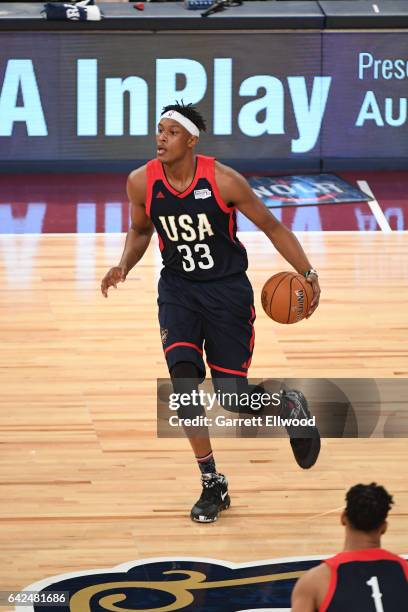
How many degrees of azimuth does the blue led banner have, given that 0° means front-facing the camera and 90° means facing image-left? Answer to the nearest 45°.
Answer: approximately 0°

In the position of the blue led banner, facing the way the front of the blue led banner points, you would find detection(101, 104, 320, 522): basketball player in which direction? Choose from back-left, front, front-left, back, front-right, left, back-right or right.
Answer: front

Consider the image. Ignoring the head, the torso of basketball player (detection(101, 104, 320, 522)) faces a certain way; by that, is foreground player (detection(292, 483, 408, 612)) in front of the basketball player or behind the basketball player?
in front

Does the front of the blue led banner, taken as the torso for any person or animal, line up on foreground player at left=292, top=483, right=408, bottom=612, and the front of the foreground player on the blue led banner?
yes

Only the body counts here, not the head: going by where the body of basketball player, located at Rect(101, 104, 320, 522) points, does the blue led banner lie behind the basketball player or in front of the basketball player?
behind

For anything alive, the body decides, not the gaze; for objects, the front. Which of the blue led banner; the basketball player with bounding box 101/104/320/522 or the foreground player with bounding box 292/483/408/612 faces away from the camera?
the foreground player

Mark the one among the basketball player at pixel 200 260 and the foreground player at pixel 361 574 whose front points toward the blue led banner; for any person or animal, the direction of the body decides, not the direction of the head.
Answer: the foreground player

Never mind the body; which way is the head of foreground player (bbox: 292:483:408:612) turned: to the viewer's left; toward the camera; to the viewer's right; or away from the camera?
away from the camera

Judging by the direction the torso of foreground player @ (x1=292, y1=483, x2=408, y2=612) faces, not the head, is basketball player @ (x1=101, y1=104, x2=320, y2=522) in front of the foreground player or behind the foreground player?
in front

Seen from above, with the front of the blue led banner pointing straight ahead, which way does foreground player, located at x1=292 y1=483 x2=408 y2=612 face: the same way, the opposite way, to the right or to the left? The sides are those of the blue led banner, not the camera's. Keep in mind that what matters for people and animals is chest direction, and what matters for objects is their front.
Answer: the opposite way

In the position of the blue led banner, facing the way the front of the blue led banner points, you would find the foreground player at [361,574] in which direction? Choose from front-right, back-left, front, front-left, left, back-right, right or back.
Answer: front

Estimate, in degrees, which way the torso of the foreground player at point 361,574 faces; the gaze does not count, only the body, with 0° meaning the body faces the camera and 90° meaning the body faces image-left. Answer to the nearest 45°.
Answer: approximately 180°

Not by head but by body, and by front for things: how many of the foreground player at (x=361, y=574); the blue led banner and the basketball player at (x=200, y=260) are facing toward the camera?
2

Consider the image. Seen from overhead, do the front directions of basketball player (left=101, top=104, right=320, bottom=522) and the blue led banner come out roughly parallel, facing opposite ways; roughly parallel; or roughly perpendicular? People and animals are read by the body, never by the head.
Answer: roughly parallel

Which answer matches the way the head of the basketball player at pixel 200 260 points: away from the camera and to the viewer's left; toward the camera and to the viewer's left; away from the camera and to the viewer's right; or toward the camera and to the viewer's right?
toward the camera and to the viewer's left

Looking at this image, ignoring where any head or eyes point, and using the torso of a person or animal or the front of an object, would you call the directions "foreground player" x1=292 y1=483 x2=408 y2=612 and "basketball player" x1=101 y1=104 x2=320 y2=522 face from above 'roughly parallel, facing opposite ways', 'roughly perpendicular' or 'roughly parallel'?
roughly parallel, facing opposite ways

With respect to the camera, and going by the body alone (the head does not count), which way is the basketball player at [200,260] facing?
toward the camera

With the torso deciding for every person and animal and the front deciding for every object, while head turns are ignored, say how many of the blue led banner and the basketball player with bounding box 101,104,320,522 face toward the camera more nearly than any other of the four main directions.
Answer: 2
